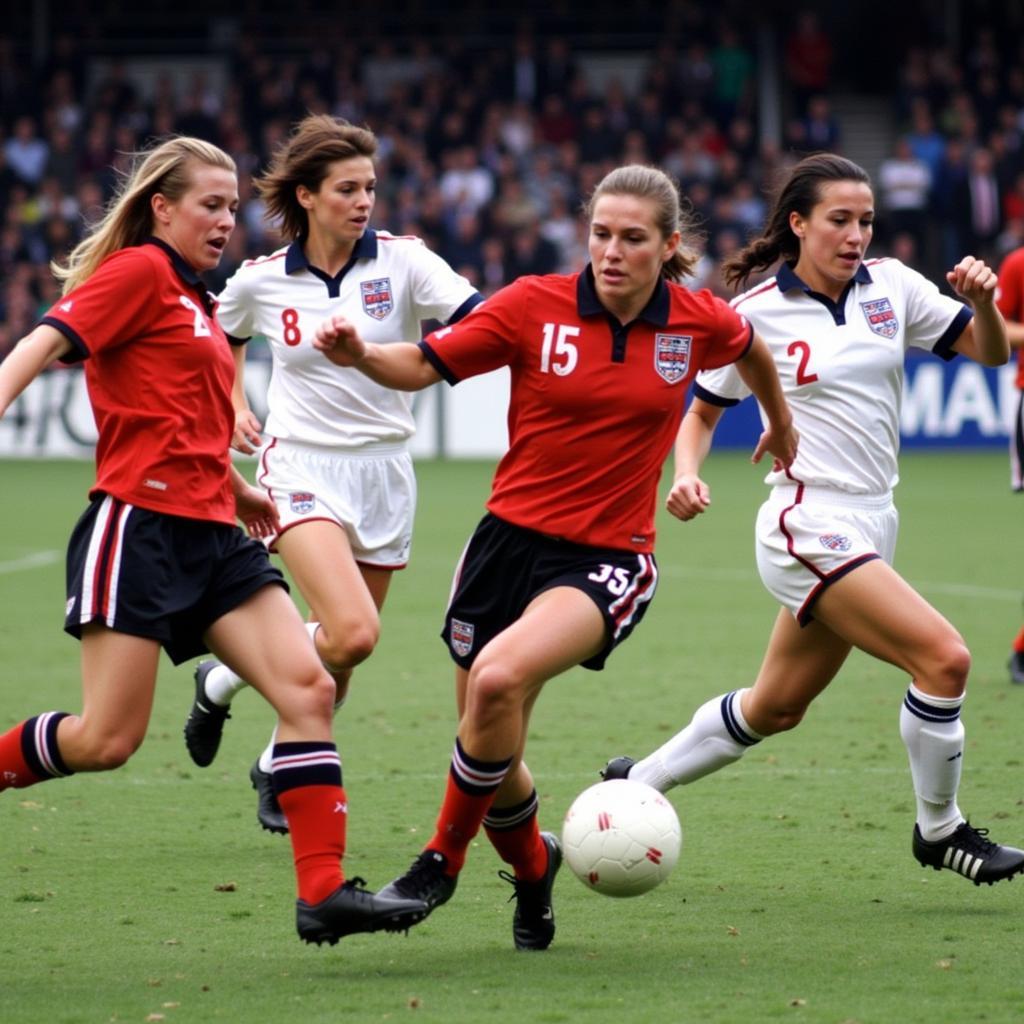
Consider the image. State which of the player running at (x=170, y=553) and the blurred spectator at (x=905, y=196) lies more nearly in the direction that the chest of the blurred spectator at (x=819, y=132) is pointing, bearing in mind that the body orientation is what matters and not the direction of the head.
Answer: the player running

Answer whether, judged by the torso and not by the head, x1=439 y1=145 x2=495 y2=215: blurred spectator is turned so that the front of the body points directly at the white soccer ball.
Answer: yes

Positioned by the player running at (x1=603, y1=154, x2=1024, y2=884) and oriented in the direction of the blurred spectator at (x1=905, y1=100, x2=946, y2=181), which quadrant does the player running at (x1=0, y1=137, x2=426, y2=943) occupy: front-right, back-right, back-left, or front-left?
back-left

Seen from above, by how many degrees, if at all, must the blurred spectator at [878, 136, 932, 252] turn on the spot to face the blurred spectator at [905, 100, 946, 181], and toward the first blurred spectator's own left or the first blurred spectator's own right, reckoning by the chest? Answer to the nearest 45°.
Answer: approximately 180°

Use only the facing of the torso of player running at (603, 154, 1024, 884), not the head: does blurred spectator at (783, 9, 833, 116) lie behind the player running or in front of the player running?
behind

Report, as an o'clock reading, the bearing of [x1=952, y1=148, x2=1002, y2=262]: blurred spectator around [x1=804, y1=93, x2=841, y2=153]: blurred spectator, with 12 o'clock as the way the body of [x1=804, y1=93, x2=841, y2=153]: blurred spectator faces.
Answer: [x1=952, y1=148, x2=1002, y2=262]: blurred spectator is roughly at 10 o'clock from [x1=804, y1=93, x2=841, y2=153]: blurred spectator.

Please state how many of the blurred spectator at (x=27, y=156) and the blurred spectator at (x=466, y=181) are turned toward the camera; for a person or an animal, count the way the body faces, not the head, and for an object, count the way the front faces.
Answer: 2

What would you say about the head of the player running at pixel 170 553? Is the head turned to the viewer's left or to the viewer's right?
to the viewer's right

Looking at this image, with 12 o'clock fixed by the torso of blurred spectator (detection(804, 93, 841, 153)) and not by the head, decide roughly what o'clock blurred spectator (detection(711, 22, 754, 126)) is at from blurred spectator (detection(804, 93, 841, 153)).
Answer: blurred spectator (detection(711, 22, 754, 126)) is roughly at 5 o'clock from blurred spectator (detection(804, 93, 841, 153)).

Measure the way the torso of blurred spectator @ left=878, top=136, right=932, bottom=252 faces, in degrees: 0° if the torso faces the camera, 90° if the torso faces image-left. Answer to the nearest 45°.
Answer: approximately 0°

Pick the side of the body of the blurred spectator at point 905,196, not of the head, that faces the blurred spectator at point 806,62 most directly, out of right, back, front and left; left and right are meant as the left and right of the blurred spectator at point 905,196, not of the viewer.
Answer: back
